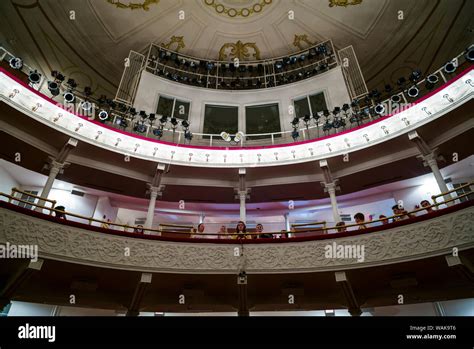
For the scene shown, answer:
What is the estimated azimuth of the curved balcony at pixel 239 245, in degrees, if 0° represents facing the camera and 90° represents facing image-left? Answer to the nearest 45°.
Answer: approximately 0°

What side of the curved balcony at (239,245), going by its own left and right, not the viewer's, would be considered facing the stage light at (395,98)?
left
